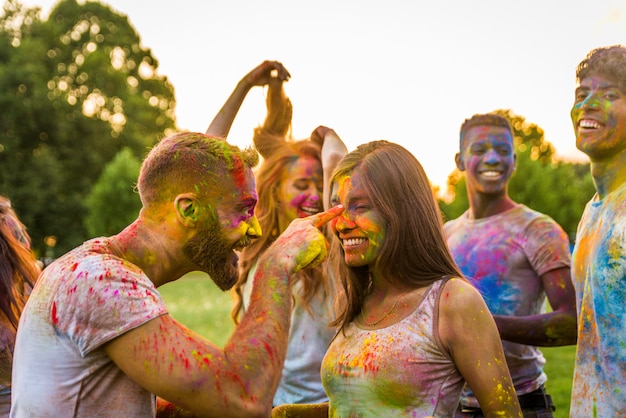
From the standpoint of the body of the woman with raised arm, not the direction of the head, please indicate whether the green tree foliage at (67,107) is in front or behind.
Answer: behind

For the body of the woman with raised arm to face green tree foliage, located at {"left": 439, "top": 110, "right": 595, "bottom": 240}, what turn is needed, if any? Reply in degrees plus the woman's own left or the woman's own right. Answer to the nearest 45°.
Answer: approximately 135° to the woman's own left

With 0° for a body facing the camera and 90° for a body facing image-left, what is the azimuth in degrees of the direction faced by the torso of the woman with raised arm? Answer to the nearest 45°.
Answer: approximately 315°

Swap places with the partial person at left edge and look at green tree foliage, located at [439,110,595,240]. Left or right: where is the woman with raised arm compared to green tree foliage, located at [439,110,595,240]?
right

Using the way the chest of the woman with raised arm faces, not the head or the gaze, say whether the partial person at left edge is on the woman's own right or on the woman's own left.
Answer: on the woman's own right
